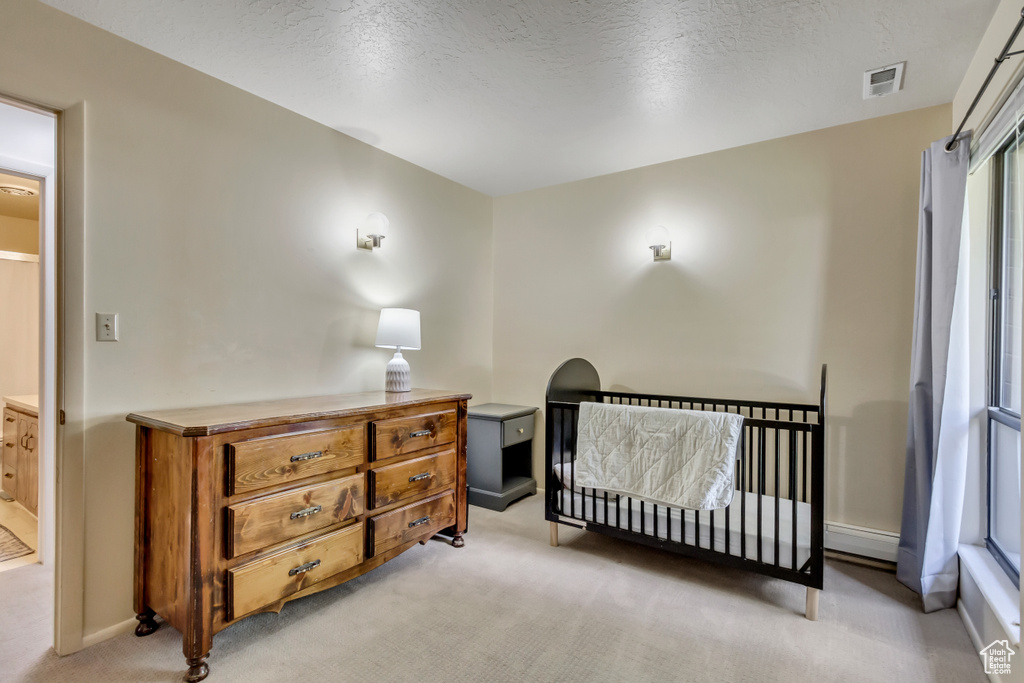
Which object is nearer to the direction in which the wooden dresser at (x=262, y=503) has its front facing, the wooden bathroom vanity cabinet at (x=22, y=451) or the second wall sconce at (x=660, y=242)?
the second wall sconce

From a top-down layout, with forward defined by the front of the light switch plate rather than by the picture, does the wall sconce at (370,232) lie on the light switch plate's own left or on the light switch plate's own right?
on the light switch plate's own left

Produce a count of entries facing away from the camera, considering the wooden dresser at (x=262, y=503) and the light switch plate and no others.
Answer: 0

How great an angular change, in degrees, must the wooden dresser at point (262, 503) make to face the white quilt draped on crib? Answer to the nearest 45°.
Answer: approximately 45° to its left

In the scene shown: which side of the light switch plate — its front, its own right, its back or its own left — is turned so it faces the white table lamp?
left

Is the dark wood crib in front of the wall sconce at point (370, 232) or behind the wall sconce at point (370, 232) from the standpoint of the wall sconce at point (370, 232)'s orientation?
in front
